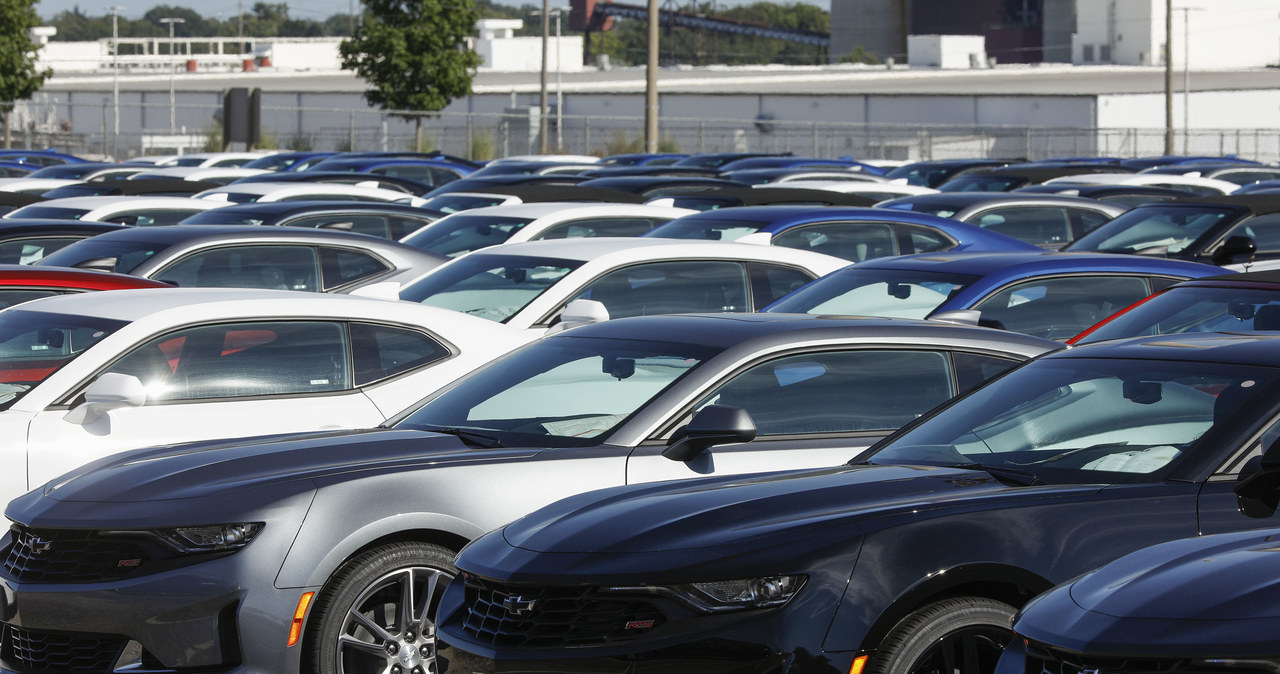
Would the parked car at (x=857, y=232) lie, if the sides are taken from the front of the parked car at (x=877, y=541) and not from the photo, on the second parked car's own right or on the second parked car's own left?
on the second parked car's own right

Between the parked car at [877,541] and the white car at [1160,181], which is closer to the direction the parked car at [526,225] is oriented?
the parked car

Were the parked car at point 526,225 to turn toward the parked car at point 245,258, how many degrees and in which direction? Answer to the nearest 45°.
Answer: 0° — it already faces it

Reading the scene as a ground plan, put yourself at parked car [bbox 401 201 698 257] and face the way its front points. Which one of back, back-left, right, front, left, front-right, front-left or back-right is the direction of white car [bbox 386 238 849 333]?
front-left

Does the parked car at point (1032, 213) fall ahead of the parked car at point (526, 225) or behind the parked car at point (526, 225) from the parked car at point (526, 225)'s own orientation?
behind

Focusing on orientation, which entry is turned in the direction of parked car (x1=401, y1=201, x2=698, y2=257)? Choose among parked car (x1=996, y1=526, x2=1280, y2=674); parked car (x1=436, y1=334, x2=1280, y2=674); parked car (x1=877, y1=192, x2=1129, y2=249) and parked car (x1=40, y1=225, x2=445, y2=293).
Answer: parked car (x1=877, y1=192, x2=1129, y2=249)
